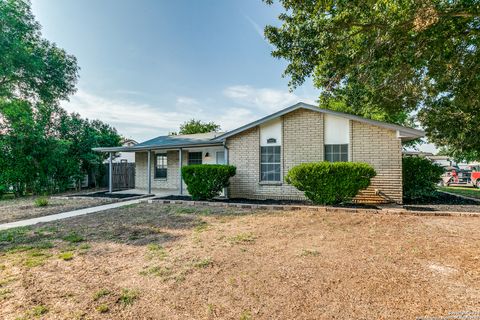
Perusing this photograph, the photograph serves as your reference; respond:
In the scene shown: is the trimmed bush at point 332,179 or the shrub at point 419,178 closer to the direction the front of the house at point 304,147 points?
the trimmed bush

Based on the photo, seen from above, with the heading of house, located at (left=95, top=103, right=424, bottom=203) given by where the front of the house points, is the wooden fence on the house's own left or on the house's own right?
on the house's own right

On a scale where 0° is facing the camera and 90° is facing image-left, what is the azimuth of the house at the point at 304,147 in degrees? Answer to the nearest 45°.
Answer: approximately 0°

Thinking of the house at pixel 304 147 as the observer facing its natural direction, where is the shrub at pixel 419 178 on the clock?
The shrub is roughly at 9 o'clock from the house.

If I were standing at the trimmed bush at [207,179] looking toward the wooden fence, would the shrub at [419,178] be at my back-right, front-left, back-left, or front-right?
back-right

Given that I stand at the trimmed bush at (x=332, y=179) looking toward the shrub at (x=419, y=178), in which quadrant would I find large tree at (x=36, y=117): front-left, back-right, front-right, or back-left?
back-left

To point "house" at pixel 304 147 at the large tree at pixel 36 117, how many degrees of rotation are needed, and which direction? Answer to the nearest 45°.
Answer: approximately 90° to its right
